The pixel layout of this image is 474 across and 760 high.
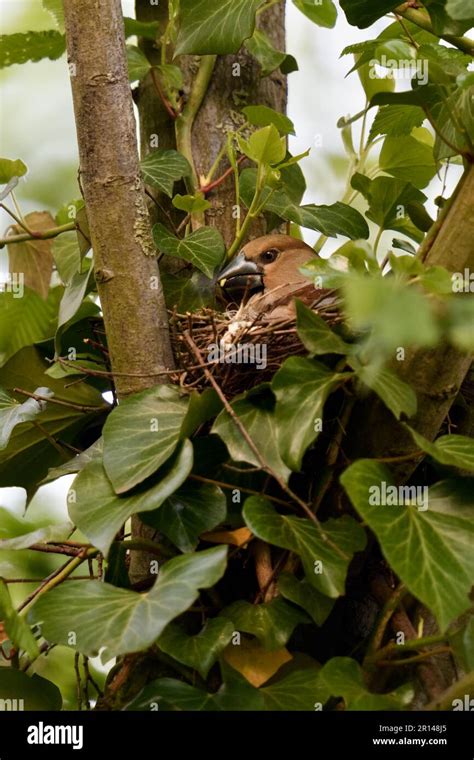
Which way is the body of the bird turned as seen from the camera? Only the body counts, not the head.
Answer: to the viewer's left

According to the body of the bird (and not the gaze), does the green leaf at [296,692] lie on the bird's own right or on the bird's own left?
on the bird's own left

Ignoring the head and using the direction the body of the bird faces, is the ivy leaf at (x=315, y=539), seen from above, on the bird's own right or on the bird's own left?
on the bird's own left
